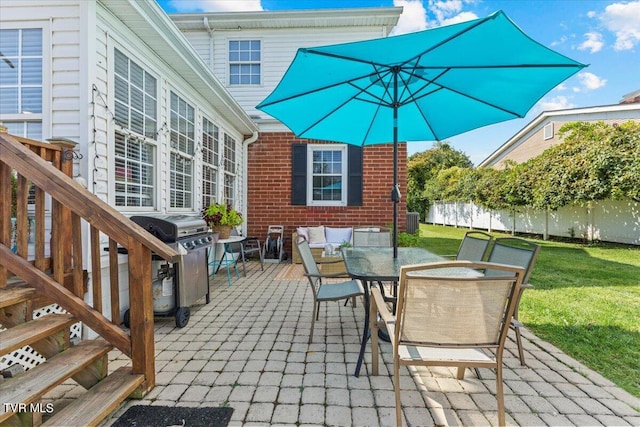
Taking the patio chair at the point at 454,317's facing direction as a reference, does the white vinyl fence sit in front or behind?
in front

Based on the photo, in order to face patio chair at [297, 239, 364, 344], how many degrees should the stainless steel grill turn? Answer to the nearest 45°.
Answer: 0° — it already faces it

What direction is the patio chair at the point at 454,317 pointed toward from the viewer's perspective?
away from the camera

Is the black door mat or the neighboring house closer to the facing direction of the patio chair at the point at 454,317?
the neighboring house

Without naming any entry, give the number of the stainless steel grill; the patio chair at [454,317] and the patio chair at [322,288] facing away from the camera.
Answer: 1

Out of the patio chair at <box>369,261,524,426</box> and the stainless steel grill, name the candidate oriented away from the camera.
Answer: the patio chair

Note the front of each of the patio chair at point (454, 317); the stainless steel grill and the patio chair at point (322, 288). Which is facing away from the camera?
the patio chair at point (454, 317)

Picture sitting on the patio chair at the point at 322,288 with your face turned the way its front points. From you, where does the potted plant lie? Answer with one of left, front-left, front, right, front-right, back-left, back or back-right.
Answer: back-left

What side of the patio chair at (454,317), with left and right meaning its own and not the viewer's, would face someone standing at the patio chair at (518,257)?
front

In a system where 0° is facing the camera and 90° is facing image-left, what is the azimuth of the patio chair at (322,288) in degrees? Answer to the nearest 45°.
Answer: approximately 270°

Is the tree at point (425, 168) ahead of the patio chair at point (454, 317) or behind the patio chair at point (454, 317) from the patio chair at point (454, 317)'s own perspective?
ahead

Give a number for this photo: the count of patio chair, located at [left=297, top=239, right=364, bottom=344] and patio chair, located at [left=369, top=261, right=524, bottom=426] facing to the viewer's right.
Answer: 1

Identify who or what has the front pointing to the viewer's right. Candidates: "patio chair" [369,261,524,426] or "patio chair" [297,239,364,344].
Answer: "patio chair" [297,239,364,344]

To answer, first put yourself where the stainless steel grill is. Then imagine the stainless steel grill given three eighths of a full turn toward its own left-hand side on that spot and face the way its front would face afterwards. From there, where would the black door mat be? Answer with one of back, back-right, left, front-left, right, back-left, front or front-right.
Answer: back

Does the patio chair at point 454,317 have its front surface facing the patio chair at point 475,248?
yes
